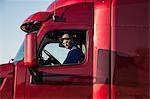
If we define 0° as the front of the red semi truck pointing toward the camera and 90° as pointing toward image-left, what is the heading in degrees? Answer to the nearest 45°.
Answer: approximately 90°
